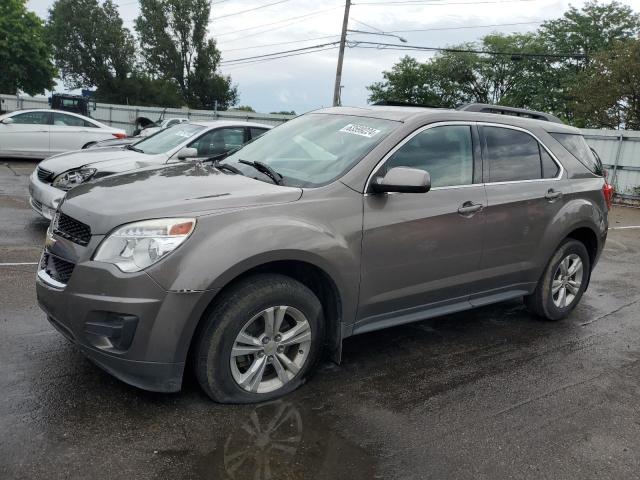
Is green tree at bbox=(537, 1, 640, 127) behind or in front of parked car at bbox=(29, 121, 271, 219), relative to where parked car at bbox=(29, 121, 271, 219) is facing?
behind

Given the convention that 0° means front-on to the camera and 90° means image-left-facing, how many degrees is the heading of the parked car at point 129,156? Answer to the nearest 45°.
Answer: approximately 45°

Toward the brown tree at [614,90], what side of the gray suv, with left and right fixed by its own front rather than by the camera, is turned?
back

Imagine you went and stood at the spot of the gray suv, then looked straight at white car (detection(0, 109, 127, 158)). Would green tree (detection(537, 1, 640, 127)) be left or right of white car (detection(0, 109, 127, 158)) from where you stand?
right

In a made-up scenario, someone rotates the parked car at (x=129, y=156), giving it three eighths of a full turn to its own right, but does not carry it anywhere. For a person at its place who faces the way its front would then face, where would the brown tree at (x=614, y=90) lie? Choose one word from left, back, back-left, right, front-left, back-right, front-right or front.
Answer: front-right

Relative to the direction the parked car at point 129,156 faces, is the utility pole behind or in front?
behind

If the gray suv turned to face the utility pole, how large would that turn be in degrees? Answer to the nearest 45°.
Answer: approximately 135° to its right

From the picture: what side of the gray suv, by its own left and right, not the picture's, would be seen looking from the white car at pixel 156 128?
right
